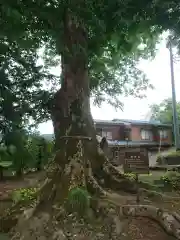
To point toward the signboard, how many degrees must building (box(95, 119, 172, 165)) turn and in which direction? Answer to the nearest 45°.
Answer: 0° — it already faces it

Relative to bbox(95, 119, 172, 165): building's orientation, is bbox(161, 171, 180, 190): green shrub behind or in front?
in front

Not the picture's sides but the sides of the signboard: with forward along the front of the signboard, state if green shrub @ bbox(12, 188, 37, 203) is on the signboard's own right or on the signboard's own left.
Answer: on the signboard's own right

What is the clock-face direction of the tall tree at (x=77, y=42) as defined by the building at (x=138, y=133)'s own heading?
The tall tree is roughly at 12 o'clock from the building.

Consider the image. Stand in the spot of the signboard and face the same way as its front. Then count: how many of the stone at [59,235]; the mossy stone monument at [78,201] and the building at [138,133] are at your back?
1

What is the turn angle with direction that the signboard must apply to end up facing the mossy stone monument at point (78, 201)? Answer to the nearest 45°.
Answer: approximately 45° to its right

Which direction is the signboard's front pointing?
toward the camera

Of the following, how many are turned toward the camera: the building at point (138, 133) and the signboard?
2

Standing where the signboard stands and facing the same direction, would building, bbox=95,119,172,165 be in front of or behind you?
behind

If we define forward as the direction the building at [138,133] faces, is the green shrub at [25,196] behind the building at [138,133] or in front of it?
in front

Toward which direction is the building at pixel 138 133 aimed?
toward the camera
